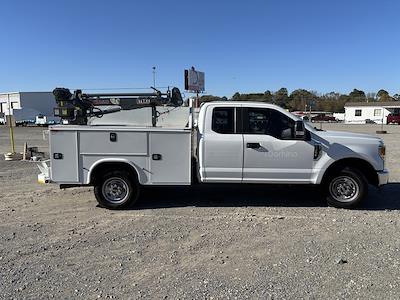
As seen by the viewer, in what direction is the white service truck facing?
to the viewer's right
